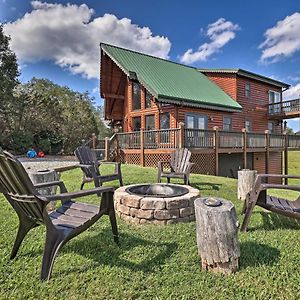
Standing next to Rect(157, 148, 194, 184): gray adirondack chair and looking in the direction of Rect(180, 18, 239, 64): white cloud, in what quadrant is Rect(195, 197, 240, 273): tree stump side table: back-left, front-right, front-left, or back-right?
back-right

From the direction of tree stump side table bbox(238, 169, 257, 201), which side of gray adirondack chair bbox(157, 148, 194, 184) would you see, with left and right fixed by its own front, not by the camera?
left

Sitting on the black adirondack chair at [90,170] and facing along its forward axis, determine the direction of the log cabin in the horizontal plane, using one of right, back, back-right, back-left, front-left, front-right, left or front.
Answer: left

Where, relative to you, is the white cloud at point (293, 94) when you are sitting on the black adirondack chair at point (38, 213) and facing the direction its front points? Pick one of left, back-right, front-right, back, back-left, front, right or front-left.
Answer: front

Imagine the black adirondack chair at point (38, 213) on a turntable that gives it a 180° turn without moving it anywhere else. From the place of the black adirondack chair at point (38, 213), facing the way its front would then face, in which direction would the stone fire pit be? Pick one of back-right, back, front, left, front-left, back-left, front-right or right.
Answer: back

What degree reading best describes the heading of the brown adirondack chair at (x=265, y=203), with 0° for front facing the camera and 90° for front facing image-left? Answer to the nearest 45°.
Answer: approximately 90°

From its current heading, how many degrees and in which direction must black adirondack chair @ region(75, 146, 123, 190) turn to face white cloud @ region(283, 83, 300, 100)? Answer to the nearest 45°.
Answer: approximately 90° to its left

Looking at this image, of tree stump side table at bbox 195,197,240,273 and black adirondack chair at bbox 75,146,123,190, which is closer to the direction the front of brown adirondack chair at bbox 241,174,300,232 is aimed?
the black adirondack chair

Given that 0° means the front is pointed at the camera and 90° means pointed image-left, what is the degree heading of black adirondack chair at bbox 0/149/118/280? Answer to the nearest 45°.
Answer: approximately 225°

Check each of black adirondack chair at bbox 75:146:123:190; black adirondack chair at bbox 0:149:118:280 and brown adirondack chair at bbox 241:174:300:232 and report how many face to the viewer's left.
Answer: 1

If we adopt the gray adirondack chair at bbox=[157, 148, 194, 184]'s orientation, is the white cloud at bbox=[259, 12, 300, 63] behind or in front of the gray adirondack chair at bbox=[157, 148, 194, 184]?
behind

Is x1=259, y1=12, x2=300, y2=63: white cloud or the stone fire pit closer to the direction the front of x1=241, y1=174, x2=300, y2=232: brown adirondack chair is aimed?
the stone fire pit

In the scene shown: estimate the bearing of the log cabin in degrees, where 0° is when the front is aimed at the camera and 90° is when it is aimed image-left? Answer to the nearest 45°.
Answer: approximately 45°

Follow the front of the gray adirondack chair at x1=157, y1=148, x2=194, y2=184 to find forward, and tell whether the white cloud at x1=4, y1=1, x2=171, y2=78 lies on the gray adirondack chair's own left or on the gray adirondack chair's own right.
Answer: on the gray adirondack chair's own right

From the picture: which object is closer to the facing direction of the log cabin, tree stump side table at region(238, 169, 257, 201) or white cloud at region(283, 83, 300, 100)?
the tree stump side table

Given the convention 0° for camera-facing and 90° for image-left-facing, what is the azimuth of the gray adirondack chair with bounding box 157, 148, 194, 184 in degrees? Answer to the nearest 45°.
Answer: approximately 45°

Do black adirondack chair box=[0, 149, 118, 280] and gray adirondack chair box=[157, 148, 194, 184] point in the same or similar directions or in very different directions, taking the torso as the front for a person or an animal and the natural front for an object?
very different directions

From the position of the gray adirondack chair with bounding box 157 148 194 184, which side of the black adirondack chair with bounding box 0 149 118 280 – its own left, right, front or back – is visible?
front

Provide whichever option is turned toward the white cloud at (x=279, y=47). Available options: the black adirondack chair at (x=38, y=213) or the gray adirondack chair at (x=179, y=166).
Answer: the black adirondack chair at (x=38, y=213)

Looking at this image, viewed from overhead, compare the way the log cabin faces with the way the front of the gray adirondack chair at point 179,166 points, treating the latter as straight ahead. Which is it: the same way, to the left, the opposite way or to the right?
the same way
